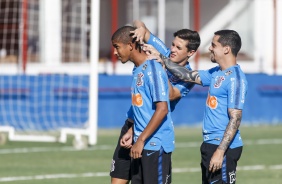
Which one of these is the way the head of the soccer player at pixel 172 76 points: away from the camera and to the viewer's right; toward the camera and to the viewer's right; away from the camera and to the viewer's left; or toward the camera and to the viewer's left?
toward the camera and to the viewer's left

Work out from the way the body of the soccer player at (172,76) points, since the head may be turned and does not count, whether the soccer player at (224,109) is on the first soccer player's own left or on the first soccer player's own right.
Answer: on the first soccer player's own left

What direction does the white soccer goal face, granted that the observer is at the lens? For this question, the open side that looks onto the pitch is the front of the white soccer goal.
facing the viewer

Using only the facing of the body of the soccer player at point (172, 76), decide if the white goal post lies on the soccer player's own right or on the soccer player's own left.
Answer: on the soccer player's own right

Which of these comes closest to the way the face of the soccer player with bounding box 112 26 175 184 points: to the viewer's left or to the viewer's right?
to the viewer's left

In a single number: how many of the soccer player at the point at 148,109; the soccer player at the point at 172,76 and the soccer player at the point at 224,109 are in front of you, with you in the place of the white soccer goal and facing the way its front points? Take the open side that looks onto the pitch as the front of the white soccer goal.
3

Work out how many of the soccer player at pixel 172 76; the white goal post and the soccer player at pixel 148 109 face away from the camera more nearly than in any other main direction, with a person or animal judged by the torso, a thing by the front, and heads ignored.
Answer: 0

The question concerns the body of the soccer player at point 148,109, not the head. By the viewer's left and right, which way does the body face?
facing the viewer and to the left of the viewer
